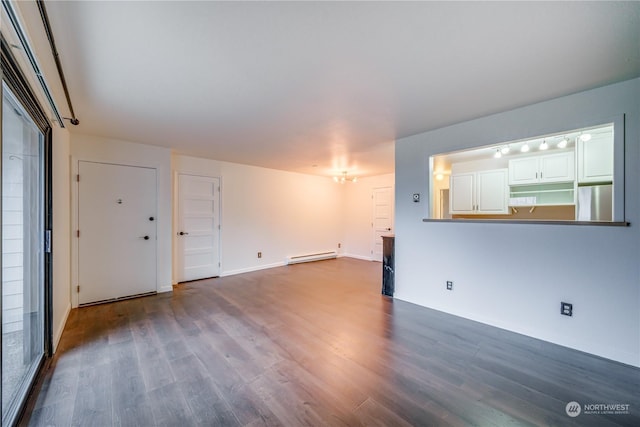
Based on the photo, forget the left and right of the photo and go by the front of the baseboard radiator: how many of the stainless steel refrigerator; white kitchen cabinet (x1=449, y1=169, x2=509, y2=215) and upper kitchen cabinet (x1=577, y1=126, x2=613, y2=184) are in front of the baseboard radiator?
3

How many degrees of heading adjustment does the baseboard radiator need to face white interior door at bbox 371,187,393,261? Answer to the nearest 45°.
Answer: approximately 45° to its left

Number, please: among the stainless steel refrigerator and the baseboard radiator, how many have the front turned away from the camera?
0

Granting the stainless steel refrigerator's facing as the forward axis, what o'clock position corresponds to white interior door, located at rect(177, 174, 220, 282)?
The white interior door is roughly at 2 o'clock from the stainless steel refrigerator.

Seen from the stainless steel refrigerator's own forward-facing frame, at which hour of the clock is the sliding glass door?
The sliding glass door is roughly at 1 o'clock from the stainless steel refrigerator.

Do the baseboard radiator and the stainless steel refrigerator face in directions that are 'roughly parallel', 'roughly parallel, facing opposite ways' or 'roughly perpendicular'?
roughly perpendicular

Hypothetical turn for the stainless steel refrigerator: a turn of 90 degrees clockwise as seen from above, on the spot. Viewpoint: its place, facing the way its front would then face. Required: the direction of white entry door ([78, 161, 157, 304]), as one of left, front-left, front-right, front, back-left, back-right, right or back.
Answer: front-left

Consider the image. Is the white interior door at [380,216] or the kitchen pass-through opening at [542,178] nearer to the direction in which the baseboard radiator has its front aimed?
the kitchen pass-through opening

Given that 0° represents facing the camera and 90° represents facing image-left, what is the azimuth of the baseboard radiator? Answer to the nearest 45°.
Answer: approximately 315°

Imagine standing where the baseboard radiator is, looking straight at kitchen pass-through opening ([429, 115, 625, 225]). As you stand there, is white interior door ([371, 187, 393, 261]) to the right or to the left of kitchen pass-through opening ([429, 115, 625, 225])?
left

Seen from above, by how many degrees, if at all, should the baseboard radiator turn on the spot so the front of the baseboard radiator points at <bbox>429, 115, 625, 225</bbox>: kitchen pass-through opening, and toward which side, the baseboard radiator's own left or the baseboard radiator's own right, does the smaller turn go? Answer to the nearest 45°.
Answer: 0° — it already faces it

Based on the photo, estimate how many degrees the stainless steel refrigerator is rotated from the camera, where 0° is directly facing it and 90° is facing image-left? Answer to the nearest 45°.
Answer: approximately 0°

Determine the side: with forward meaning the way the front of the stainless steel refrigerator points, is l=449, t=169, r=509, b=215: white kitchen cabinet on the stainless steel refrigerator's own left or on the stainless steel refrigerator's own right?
on the stainless steel refrigerator's own right
